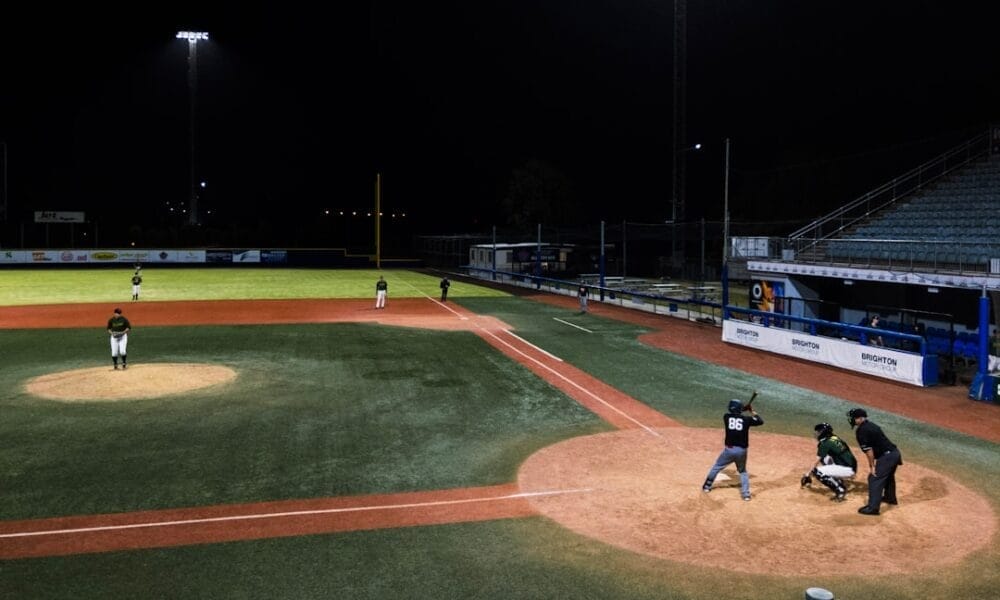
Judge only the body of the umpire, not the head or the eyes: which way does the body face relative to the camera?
to the viewer's left

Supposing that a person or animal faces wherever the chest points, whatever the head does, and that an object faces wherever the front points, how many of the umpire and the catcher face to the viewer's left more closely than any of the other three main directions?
2

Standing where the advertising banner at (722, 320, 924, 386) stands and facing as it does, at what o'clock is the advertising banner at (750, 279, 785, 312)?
the advertising banner at (750, 279, 785, 312) is roughly at 4 o'clock from the advertising banner at (722, 320, 924, 386).

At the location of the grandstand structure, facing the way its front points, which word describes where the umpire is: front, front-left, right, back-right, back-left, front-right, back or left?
front-left

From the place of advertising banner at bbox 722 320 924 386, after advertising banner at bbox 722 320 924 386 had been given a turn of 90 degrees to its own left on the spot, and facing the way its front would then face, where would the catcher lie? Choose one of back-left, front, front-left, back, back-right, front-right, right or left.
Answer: front-right

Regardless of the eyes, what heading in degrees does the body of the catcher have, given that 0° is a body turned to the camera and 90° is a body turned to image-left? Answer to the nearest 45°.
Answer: approximately 90°

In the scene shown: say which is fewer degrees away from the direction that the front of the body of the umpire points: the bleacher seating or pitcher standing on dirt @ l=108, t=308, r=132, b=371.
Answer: the pitcher standing on dirt

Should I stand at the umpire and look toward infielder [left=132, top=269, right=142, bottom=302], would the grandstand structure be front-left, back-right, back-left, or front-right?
front-right

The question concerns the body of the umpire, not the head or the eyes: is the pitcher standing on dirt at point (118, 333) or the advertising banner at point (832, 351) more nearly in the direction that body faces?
the pitcher standing on dirt

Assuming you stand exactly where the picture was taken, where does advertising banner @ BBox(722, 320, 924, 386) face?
facing the viewer and to the left of the viewer
